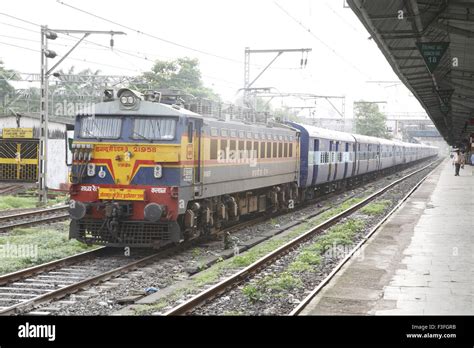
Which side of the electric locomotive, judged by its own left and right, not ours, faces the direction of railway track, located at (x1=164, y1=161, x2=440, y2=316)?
left

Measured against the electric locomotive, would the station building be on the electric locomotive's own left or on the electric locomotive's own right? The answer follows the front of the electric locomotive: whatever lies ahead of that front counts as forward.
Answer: on the electric locomotive's own right

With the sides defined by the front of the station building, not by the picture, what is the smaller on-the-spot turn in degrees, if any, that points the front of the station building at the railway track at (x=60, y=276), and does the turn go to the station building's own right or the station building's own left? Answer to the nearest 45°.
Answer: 0° — it already faces it

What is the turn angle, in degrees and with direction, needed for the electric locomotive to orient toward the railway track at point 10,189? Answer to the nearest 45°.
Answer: approximately 90° to its right

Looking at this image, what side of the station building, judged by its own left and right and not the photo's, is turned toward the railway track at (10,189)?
front

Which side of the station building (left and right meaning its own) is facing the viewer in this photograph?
front

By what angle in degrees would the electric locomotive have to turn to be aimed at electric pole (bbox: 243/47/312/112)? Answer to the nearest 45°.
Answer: approximately 135° to its right

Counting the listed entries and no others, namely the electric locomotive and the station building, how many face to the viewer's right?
0

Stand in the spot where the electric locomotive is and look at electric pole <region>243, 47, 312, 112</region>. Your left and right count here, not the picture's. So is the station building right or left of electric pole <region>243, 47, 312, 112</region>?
left

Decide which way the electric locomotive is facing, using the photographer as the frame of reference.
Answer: facing the viewer and to the left of the viewer
